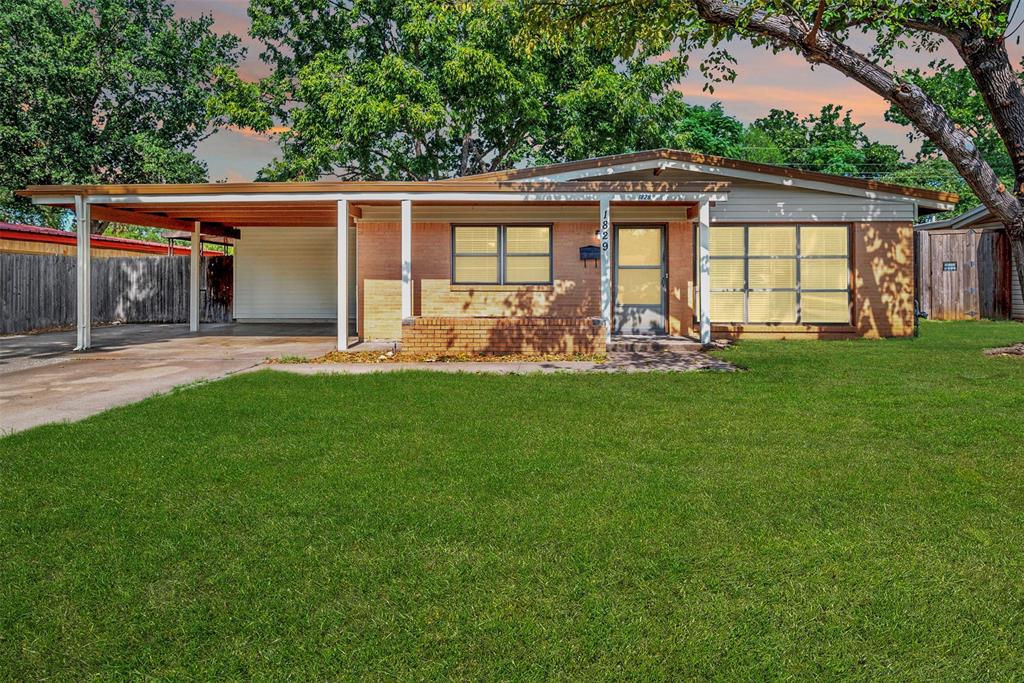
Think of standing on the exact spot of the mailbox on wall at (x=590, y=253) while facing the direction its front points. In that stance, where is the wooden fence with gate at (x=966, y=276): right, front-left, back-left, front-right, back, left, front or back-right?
back-left

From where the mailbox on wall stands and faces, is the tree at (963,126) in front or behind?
behind

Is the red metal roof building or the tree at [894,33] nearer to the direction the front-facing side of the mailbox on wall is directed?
the tree

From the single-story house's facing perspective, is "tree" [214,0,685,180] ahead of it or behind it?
behind

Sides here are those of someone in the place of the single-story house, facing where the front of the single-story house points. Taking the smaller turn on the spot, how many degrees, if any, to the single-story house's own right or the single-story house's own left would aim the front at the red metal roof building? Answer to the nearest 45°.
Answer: approximately 135° to the single-story house's own right
